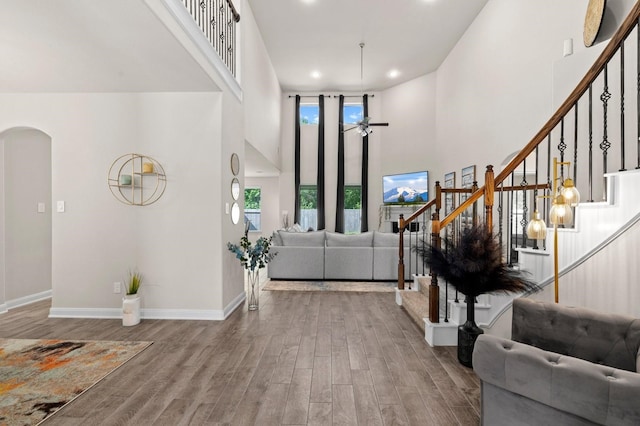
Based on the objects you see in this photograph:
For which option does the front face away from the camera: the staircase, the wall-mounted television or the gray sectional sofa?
the gray sectional sofa

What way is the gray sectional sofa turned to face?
away from the camera

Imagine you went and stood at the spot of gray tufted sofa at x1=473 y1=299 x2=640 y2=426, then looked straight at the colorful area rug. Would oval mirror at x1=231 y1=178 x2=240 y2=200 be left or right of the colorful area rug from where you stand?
right

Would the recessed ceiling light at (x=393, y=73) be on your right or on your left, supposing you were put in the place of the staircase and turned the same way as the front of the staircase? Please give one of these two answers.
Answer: on your right

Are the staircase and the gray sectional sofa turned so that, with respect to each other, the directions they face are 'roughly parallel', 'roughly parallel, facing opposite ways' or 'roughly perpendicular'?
roughly perpendicular

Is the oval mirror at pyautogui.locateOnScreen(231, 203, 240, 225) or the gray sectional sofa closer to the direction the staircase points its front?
the oval mirror

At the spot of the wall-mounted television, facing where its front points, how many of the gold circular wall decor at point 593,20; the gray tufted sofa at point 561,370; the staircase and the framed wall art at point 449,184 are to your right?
0

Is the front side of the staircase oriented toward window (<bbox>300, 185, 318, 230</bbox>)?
no

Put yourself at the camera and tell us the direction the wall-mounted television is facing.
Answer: facing the viewer and to the left of the viewer

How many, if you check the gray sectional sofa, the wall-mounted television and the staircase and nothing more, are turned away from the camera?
1

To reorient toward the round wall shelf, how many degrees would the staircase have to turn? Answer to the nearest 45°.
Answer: approximately 45° to its right

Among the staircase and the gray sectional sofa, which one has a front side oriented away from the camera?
the gray sectional sofa

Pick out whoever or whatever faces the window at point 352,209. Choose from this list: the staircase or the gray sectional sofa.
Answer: the gray sectional sofa

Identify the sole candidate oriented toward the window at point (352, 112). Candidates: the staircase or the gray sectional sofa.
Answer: the gray sectional sofa

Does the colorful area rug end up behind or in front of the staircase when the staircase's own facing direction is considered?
in front

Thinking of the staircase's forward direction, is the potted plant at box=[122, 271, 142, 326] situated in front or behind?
in front

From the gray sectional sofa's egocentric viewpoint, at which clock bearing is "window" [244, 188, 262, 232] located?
The window is roughly at 11 o'clock from the gray sectional sofa.

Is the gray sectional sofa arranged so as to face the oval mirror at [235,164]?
no
